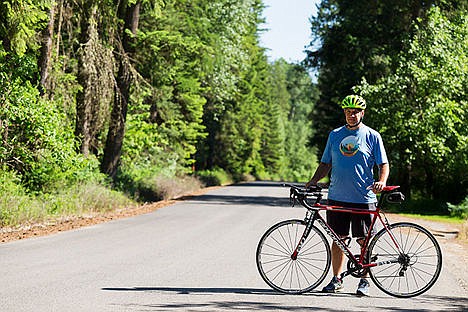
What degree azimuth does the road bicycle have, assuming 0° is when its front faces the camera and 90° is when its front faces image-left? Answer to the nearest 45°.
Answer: approximately 90°

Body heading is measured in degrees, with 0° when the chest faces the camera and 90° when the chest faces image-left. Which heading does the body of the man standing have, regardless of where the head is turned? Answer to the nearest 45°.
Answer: approximately 0°

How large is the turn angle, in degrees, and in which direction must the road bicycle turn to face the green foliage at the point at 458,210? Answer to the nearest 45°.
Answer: approximately 90° to its right

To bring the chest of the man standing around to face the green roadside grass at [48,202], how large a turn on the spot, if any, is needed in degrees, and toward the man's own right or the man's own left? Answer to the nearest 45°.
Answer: approximately 135° to the man's own right
